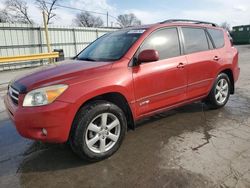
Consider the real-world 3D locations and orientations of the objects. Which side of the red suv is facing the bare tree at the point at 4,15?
right

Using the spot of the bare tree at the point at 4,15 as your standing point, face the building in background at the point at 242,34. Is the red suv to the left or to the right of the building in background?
right

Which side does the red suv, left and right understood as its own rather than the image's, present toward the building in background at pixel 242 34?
back

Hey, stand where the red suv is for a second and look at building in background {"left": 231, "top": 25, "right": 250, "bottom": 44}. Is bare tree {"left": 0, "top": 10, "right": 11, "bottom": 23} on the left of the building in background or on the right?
left
